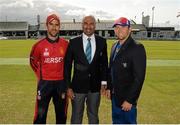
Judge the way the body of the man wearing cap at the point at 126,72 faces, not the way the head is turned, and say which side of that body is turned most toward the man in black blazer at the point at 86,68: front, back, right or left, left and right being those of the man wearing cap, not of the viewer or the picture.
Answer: right

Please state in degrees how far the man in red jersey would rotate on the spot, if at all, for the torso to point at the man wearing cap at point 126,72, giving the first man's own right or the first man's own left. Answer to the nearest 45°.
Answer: approximately 45° to the first man's own left

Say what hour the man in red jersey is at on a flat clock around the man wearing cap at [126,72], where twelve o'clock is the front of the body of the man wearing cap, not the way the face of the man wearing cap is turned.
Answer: The man in red jersey is roughly at 2 o'clock from the man wearing cap.

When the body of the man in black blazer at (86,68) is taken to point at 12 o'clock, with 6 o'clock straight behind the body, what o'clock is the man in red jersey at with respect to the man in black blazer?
The man in red jersey is roughly at 3 o'clock from the man in black blazer.

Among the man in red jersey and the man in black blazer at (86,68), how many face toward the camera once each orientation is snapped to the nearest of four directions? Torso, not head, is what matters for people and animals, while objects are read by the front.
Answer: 2

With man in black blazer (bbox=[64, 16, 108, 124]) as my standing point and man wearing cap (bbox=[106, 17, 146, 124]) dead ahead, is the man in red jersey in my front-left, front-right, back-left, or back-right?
back-right

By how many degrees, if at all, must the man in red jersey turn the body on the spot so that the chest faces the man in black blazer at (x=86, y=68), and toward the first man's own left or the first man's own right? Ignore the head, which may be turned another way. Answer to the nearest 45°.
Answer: approximately 90° to the first man's own left

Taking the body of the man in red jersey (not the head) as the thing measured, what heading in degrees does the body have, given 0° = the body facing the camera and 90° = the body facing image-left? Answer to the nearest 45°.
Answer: approximately 0°
